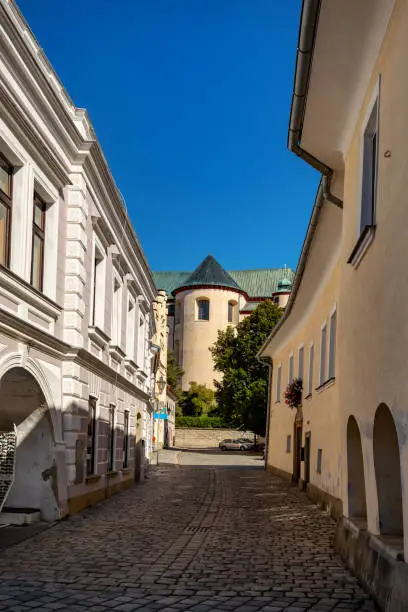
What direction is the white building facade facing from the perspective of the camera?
to the viewer's right

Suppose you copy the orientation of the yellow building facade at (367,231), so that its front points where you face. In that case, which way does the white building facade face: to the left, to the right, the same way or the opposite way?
the opposite way

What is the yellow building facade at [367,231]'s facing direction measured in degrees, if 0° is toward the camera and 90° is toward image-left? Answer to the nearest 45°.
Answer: approximately 90°

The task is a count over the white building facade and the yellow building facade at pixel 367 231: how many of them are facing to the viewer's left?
1

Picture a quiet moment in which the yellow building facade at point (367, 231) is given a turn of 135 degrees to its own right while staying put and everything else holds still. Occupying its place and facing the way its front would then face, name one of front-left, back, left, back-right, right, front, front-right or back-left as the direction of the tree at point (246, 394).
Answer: front-left

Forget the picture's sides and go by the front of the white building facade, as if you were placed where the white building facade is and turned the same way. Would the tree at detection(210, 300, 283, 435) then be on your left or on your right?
on your left
